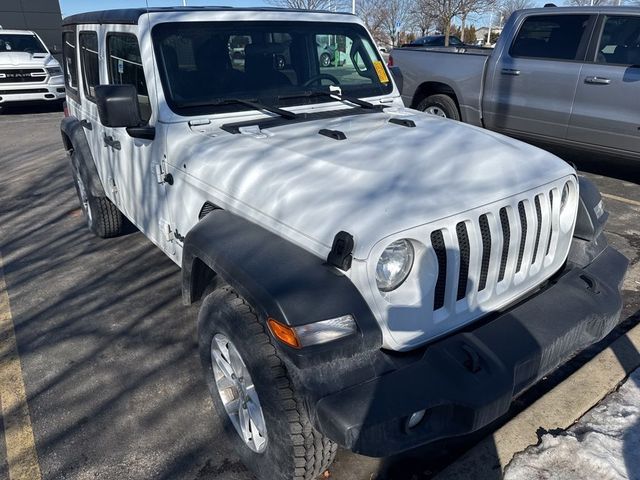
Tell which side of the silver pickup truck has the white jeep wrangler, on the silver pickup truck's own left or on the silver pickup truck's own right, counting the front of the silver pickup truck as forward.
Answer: on the silver pickup truck's own right

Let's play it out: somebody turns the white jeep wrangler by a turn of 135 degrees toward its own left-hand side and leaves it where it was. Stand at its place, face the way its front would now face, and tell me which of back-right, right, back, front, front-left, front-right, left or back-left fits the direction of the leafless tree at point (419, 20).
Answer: front

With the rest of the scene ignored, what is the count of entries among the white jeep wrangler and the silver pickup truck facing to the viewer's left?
0

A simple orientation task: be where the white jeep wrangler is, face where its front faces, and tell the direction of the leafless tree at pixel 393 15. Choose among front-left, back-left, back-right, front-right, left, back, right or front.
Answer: back-left

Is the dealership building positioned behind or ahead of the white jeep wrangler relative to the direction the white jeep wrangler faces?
behind

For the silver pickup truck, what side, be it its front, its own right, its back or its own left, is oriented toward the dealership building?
back

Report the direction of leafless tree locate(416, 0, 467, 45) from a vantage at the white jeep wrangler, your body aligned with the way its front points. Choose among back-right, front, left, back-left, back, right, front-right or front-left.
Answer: back-left

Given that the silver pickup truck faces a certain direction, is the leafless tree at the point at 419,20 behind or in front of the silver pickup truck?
behind

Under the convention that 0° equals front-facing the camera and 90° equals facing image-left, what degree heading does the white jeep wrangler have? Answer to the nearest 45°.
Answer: approximately 315°
